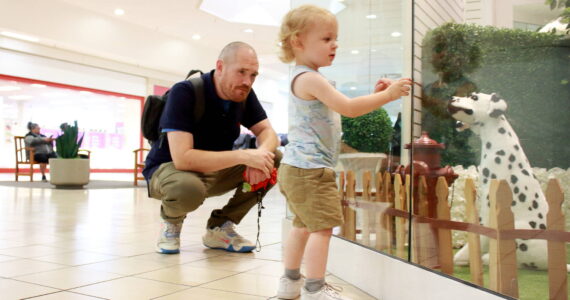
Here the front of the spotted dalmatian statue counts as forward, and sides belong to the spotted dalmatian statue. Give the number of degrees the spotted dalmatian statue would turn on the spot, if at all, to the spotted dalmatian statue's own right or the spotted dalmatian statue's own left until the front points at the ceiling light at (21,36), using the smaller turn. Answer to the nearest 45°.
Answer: approximately 45° to the spotted dalmatian statue's own right

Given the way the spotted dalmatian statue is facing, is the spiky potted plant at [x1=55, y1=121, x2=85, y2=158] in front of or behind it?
in front

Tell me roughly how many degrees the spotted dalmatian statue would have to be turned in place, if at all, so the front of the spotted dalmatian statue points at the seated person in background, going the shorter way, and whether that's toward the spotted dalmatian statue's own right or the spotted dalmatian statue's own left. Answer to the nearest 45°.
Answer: approximately 45° to the spotted dalmatian statue's own right

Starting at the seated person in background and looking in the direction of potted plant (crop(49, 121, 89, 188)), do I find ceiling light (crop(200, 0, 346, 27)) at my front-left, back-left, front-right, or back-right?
front-left

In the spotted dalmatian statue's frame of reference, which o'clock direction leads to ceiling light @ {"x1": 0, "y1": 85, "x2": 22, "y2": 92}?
The ceiling light is roughly at 1 o'clock from the spotted dalmatian statue.

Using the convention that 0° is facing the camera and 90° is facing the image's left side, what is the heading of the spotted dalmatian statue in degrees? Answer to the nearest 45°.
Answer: approximately 90°

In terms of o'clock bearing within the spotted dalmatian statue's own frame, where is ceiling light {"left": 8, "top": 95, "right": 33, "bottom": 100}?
The ceiling light is roughly at 1 o'clock from the spotted dalmatian statue.

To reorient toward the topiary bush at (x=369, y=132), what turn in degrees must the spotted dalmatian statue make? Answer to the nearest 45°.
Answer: approximately 45° to its right

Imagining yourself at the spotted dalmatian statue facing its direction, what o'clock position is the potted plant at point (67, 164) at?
The potted plant is roughly at 1 o'clock from the spotted dalmatian statue.
